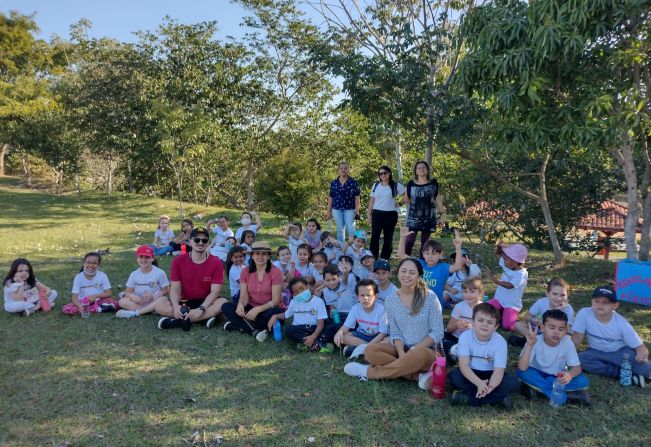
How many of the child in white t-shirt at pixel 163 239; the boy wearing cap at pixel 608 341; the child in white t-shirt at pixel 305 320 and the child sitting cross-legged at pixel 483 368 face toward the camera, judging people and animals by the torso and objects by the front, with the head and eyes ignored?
4

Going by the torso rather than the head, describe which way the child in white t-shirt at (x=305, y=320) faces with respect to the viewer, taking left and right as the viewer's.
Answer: facing the viewer

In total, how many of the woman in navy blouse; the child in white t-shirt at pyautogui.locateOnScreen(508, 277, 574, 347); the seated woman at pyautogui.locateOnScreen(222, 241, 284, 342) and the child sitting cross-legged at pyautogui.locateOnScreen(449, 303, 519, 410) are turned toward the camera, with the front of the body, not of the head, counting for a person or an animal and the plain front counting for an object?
4

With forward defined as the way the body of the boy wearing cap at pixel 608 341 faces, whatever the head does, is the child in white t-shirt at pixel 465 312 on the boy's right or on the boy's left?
on the boy's right

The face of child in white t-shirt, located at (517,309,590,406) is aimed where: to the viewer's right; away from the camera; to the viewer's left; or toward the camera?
toward the camera

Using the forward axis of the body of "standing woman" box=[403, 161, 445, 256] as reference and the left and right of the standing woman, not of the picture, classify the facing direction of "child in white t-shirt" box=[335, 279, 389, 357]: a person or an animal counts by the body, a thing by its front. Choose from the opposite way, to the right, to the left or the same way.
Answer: the same way

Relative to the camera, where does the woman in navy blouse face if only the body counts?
toward the camera

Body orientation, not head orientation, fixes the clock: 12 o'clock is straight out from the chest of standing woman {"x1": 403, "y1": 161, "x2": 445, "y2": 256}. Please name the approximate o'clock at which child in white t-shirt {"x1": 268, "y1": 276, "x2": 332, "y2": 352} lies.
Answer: The child in white t-shirt is roughly at 1 o'clock from the standing woman.

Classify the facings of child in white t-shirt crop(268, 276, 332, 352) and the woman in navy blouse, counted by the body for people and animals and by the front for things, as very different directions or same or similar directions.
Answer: same or similar directions

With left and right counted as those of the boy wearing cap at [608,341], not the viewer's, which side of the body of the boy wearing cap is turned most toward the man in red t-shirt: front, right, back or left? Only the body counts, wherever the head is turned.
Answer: right

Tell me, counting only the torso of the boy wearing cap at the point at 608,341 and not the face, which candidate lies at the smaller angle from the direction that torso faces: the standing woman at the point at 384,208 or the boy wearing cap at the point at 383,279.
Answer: the boy wearing cap

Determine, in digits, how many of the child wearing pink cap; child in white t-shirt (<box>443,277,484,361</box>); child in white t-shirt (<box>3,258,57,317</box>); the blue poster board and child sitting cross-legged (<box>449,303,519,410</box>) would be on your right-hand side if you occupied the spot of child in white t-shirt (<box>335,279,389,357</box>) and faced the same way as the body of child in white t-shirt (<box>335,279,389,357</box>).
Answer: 1

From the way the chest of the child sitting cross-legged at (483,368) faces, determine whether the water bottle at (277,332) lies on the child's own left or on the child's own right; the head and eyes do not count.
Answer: on the child's own right

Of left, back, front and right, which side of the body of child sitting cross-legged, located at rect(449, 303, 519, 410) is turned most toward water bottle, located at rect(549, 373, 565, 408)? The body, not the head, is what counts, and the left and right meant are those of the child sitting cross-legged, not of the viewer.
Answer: left

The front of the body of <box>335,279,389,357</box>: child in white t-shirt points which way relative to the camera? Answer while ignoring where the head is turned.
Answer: toward the camera

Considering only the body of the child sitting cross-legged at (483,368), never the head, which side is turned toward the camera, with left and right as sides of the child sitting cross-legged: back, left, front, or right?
front
